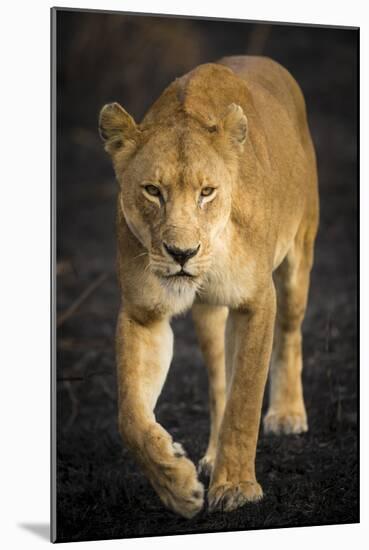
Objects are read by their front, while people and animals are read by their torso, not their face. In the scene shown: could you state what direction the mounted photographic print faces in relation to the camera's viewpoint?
facing the viewer and to the right of the viewer
